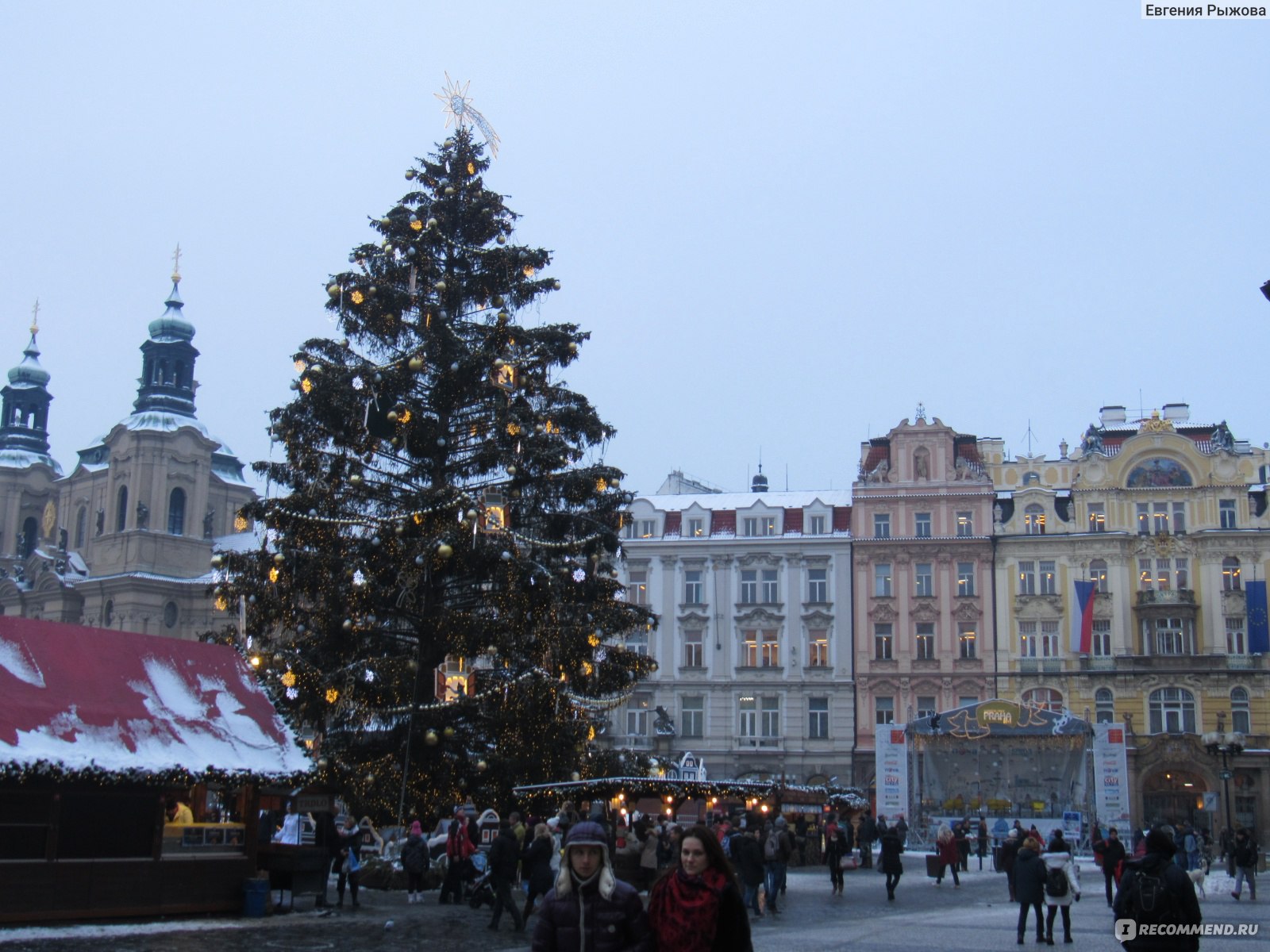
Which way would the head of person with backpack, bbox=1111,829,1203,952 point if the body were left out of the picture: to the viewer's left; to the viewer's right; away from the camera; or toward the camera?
away from the camera

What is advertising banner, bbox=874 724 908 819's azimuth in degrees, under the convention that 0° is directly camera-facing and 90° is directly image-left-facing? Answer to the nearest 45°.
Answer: approximately 0°

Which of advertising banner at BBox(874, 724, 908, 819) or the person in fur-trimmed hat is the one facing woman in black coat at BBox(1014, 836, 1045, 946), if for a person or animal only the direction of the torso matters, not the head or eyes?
the advertising banner

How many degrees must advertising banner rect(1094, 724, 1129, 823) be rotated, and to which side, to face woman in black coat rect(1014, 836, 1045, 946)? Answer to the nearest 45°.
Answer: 0° — it already faces them

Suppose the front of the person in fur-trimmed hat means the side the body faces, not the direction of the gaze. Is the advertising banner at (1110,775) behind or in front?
behind

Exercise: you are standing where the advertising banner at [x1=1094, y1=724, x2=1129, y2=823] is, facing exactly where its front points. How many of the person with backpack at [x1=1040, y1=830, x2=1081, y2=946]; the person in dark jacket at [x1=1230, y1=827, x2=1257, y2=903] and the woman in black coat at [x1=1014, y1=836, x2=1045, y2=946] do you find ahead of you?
3

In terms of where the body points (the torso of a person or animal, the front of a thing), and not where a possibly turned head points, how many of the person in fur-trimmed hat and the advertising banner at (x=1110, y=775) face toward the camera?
2

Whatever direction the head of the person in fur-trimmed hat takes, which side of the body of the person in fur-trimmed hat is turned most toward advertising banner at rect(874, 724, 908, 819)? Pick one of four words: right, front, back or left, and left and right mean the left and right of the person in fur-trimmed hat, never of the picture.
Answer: back

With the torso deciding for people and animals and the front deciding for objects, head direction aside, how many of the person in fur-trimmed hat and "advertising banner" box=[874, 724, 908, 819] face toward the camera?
2
